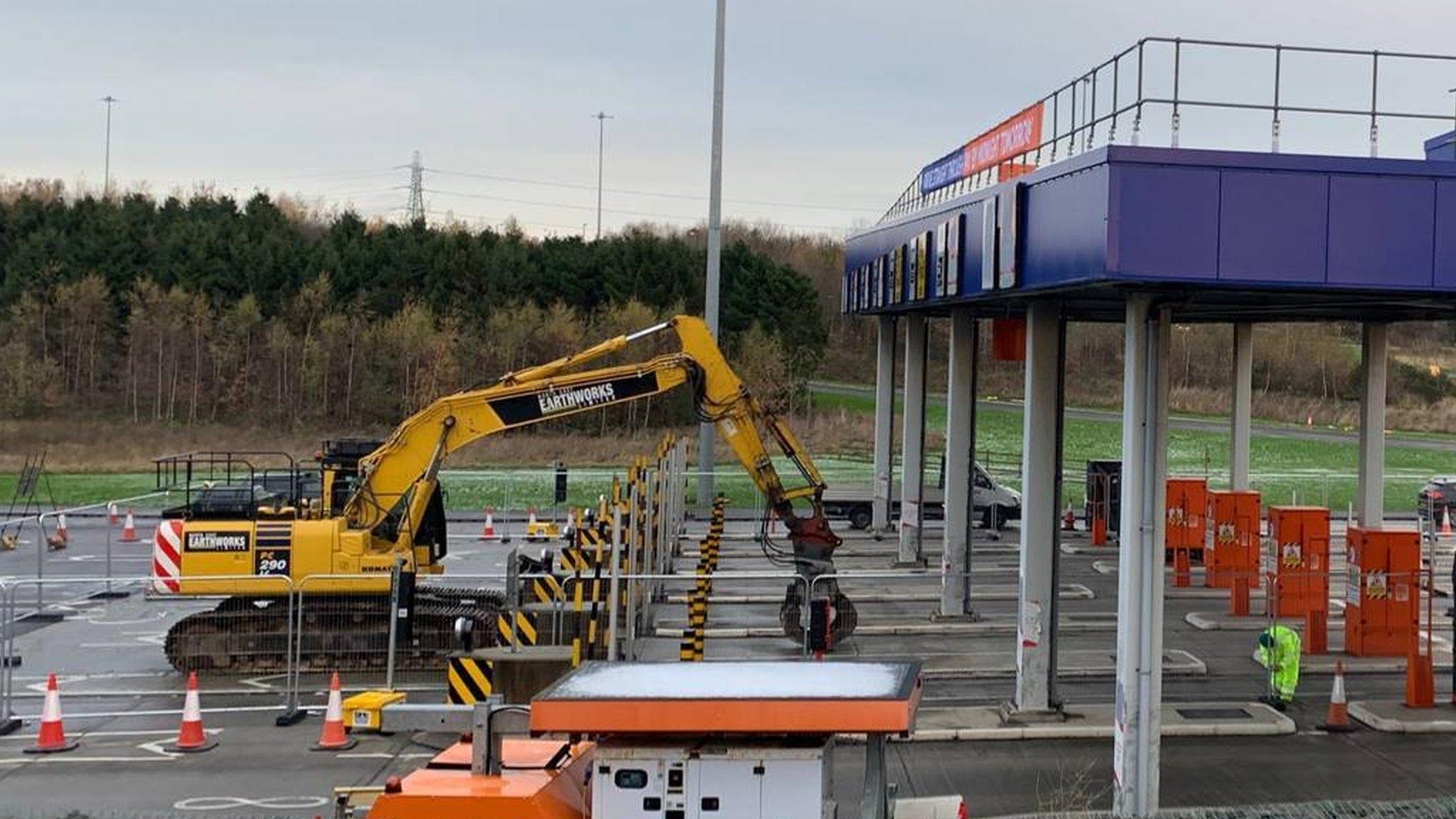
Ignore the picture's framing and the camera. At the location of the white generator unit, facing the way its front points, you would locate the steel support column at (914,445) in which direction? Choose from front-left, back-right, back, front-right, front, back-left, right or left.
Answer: back

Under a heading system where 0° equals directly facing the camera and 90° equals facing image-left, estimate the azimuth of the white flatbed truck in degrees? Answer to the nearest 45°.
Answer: approximately 270°

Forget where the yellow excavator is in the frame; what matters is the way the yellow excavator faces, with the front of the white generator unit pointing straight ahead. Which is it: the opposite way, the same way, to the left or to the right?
to the left

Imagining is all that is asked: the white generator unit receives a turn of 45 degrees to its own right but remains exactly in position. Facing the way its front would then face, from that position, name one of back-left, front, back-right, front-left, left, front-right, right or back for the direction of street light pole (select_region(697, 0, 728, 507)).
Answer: back-right

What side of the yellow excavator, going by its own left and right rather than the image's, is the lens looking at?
right

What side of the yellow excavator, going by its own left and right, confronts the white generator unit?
right

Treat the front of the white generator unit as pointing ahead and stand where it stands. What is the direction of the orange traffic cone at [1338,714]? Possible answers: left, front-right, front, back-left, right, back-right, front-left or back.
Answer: back-left

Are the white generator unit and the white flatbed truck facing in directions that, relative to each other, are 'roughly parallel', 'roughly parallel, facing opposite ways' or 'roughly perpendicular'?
roughly perpendicular

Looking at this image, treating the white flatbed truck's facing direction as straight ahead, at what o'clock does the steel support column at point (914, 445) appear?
The steel support column is roughly at 3 o'clock from the white flatbed truck.

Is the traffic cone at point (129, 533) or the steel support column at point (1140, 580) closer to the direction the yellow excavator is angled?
the steel support column
